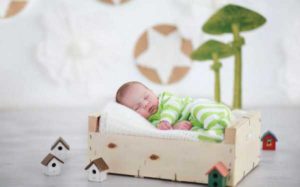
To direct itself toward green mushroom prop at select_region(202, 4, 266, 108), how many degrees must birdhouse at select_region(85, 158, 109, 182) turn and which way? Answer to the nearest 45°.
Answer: approximately 180°

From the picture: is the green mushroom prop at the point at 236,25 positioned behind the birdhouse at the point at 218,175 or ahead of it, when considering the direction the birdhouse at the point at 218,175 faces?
behind

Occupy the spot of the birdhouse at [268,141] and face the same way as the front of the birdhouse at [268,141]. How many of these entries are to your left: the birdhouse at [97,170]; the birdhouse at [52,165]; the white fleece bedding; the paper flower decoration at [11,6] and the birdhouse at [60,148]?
0

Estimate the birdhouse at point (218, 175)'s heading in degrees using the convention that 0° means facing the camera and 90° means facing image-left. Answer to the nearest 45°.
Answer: approximately 45°

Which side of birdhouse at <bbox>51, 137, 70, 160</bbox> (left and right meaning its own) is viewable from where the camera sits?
front

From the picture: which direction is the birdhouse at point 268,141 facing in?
toward the camera

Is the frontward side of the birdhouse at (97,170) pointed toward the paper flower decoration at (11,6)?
no

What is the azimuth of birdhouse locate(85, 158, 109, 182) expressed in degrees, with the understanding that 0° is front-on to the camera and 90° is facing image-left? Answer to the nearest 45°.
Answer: approximately 45°

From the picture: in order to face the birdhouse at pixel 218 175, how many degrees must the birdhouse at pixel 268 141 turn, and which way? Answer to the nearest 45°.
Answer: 0° — it already faces it

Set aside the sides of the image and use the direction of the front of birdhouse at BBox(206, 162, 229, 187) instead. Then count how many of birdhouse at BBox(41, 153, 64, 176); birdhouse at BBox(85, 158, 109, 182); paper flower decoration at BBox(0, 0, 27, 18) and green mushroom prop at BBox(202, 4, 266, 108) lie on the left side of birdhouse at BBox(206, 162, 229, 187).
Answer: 0

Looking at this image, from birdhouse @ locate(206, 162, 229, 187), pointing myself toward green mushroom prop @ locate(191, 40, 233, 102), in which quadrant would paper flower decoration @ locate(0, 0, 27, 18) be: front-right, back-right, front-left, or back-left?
front-left

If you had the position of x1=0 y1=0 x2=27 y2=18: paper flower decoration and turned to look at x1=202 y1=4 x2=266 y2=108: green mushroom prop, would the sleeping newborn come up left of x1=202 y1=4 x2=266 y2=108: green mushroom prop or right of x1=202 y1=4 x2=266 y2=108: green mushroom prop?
right

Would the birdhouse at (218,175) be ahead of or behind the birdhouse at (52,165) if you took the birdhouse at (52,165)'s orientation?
ahead
